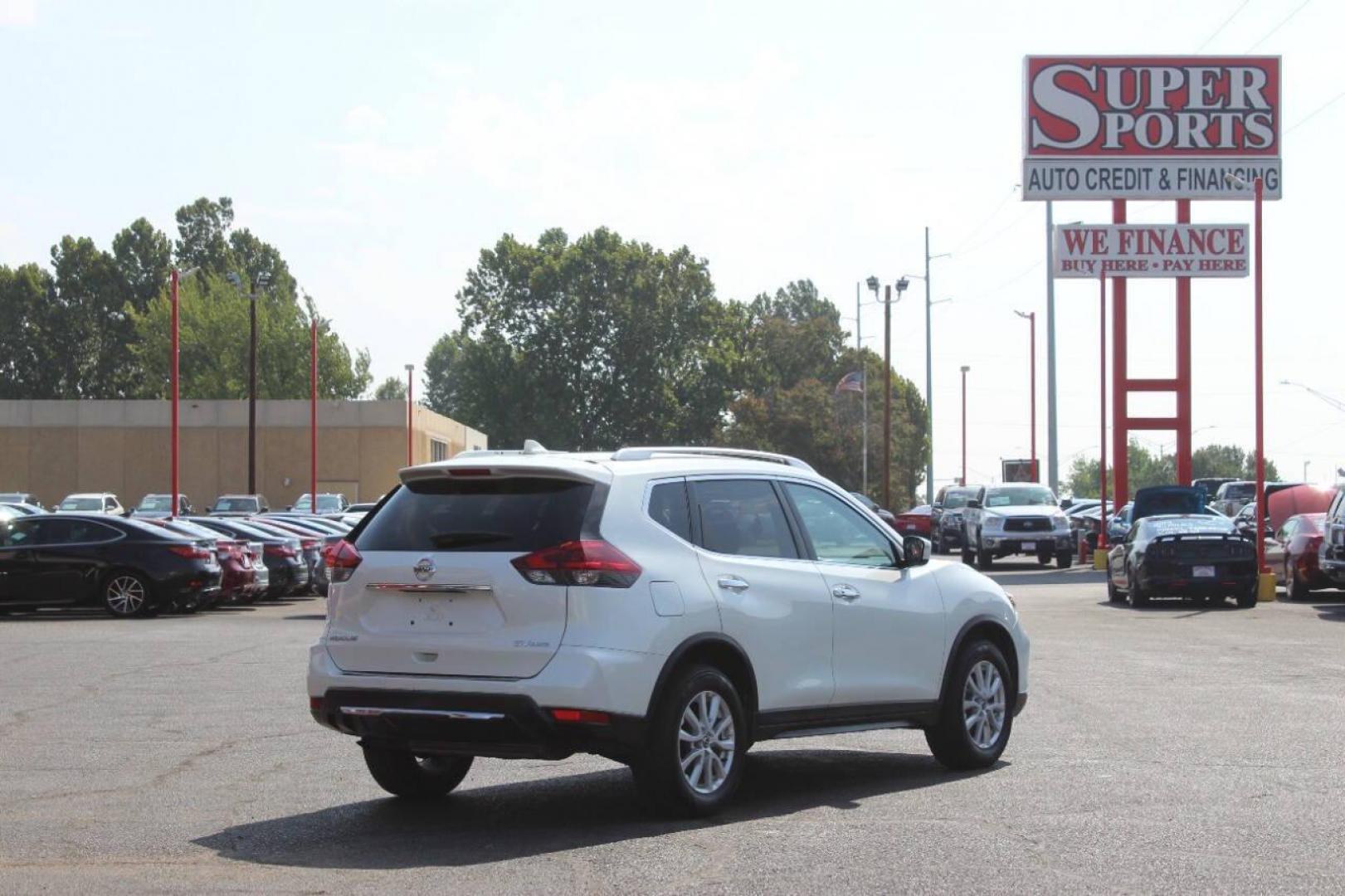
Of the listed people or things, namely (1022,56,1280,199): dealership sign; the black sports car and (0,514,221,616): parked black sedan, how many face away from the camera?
1

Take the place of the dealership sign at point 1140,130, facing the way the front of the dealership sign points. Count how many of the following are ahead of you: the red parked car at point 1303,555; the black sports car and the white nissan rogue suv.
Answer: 3

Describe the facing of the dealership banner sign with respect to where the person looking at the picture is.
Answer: facing the viewer

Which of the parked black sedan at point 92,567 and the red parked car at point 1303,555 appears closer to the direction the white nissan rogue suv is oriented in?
the red parked car

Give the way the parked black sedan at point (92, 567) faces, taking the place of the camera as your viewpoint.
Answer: facing to the left of the viewer

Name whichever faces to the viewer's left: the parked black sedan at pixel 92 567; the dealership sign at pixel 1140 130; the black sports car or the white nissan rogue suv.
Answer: the parked black sedan

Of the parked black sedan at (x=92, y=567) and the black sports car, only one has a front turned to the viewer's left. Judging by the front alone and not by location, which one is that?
the parked black sedan

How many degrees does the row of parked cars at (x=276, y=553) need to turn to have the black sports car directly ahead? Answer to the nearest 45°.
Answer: approximately 180°

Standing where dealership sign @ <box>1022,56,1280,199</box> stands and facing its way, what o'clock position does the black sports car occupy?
The black sports car is roughly at 12 o'clock from the dealership sign.

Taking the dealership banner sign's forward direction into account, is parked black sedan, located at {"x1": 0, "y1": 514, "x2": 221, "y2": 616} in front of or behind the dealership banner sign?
in front

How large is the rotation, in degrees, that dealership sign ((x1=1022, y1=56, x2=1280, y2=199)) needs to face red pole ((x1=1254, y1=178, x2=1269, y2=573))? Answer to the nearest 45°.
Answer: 0° — it already faces it

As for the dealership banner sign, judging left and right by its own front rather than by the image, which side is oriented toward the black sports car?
front

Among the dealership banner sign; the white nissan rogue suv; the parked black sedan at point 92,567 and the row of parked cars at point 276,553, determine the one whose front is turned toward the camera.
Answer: the dealership banner sign

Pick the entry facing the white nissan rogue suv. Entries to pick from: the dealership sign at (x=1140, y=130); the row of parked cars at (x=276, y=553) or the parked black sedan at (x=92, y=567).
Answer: the dealership sign

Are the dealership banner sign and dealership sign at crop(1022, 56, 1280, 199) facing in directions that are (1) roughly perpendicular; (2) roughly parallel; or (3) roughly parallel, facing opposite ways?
roughly parallel

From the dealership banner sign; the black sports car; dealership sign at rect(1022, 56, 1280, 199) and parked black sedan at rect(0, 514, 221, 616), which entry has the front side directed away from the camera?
the black sports car

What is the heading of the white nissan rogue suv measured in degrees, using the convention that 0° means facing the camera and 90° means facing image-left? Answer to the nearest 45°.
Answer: approximately 225°

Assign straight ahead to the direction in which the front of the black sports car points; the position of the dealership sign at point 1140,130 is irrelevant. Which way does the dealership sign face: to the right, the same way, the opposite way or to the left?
the opposite way

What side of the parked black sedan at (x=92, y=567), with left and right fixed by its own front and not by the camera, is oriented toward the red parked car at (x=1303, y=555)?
back
